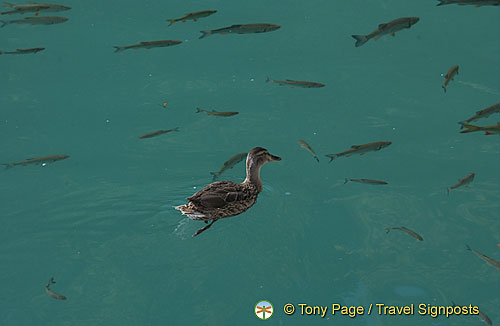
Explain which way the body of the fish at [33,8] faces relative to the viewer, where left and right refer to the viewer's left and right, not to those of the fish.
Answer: facing to the right of the viewer

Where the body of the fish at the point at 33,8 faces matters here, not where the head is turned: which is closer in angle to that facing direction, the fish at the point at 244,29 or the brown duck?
the fish

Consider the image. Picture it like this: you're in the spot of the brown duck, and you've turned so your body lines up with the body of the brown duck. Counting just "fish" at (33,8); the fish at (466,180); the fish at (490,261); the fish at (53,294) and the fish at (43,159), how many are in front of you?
2

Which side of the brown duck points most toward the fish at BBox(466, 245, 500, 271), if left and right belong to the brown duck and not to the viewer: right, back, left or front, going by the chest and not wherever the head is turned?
front

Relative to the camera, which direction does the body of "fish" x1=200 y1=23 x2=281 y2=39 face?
to the viewer's right

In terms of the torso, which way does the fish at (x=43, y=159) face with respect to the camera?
to the viewer's right

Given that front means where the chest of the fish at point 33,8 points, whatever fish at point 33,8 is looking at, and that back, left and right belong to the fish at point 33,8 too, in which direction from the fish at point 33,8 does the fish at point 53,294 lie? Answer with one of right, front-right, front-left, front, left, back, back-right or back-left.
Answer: right

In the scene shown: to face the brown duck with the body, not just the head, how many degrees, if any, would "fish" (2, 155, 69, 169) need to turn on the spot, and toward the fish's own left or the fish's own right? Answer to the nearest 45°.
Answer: approximately 45° to the fish's own right

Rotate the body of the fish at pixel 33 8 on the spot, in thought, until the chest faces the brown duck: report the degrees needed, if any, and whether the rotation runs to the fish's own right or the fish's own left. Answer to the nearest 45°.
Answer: approximately 90° to the fish's own right

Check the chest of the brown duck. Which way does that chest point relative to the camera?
to the viewer's right

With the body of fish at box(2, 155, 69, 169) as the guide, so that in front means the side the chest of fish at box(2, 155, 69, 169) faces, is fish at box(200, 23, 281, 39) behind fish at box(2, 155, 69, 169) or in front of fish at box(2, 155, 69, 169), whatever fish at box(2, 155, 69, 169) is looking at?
in front

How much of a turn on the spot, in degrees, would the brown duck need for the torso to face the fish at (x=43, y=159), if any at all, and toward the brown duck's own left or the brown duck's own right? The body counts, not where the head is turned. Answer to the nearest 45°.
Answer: approximately 135° to the brown duck's own left

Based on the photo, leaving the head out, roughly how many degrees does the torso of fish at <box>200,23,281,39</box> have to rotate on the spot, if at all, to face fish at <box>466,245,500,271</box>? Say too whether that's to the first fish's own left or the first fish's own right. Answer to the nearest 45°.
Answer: approximately 45° to the first fish's own right

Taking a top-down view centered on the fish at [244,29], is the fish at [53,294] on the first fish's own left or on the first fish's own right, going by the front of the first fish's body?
on the first fish's own right
